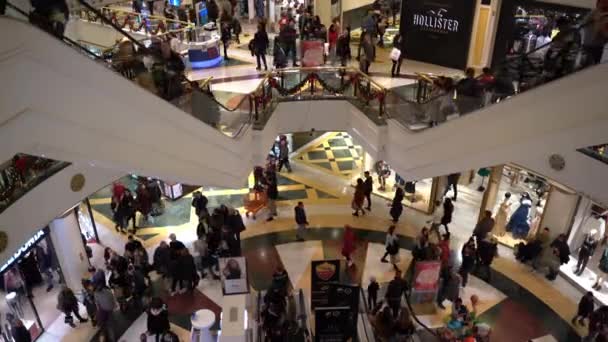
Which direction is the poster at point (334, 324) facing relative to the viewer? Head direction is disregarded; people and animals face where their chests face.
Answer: toward the camera

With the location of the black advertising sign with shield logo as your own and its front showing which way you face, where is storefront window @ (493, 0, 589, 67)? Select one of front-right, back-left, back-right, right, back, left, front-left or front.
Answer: back-left

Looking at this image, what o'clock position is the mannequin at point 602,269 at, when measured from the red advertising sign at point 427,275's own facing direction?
The mannequin is roughly at 8 o'clock from the red advertising sign.

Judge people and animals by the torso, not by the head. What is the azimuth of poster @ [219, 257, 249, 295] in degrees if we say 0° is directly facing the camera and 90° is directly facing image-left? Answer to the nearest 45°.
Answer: approximately 0°

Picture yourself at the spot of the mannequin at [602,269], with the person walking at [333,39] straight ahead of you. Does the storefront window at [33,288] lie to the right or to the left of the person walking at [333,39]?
left

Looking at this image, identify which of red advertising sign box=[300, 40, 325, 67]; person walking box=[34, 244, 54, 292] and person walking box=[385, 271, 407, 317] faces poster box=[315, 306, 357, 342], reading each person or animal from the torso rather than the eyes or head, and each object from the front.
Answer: the red advertising sign

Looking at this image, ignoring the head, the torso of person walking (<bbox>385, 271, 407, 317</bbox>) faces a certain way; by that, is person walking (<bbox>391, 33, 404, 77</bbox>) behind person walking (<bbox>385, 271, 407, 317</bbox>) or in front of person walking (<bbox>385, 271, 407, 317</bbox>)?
in front

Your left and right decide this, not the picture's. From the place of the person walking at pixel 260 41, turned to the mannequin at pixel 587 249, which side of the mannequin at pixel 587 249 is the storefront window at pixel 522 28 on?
left

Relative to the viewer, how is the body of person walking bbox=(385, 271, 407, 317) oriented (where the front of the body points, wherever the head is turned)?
away from the camera

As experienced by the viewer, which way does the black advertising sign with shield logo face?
facing the viewer
